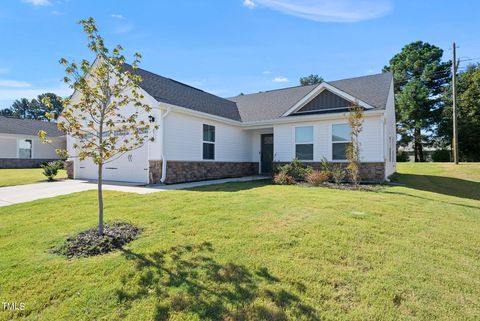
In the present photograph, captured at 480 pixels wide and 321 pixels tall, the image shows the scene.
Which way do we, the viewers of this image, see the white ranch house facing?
facing the viewer and to the left of the viewer

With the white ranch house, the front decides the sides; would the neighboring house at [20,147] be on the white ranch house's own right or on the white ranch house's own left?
on the white ranch house's own right

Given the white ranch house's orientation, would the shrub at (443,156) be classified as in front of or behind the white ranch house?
behind

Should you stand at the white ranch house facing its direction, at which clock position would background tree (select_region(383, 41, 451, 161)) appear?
The background tree is roughly at 6 o'clock from the white ranch house.
